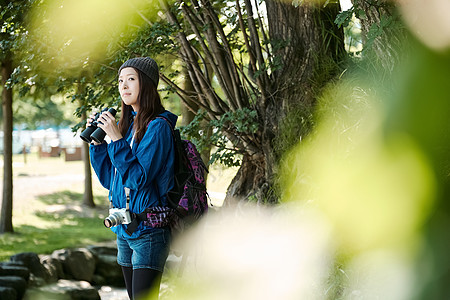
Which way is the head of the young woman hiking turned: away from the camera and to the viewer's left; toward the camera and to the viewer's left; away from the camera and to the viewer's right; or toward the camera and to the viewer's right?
toward the camera and to the viewer's left

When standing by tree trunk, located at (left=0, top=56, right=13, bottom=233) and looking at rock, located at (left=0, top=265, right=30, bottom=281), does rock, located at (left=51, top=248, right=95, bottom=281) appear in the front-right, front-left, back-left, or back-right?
front-left

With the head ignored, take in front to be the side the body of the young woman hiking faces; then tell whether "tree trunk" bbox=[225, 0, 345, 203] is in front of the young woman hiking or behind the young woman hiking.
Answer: behind

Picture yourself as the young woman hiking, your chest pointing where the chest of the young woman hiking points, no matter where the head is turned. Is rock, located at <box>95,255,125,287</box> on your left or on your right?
on your right

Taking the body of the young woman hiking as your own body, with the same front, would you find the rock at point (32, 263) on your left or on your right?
on your right

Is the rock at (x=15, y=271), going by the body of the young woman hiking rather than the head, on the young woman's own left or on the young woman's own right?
on the young woman's own right

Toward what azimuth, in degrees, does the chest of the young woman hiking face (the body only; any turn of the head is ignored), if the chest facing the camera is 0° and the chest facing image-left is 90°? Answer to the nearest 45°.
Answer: approximately 45°

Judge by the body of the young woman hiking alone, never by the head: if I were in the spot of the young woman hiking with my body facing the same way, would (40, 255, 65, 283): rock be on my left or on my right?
on my right

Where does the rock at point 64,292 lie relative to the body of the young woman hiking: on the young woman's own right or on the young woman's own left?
on the young woman's own right

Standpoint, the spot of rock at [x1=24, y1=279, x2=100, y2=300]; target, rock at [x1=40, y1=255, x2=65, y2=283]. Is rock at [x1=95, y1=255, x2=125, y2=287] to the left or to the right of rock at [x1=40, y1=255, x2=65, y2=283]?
right

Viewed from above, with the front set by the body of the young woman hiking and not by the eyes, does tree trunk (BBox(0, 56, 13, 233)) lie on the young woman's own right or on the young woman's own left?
on the young woman's own right
